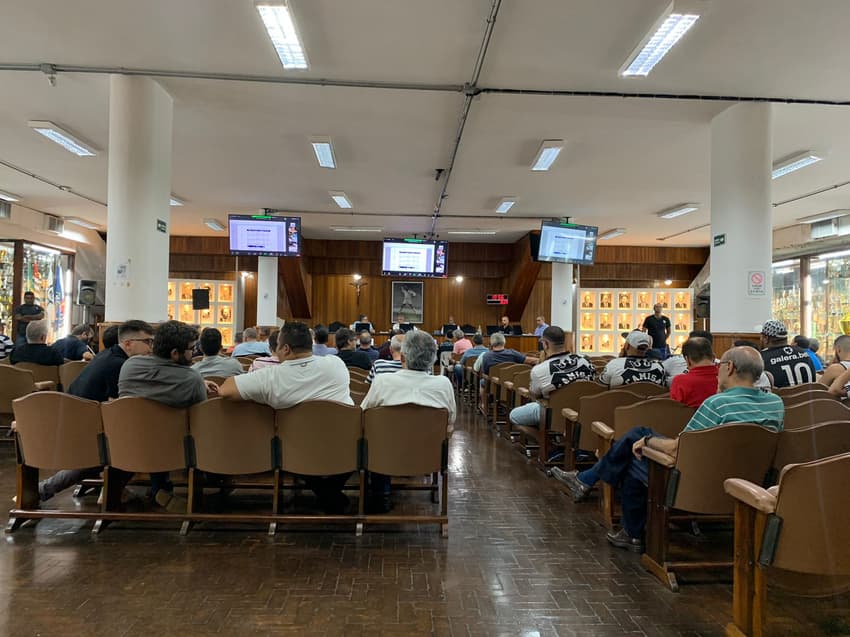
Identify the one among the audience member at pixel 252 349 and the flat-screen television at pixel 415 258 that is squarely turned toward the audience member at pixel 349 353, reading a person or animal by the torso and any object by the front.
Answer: the flat-screen television

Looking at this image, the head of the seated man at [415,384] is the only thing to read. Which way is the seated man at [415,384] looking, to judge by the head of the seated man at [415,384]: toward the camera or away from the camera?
away from the camera

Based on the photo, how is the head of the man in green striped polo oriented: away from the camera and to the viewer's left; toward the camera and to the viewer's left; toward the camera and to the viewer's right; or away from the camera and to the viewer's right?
away from the camera and to the viewer's left

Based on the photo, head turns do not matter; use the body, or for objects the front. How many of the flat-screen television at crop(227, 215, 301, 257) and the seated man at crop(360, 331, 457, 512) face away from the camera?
1

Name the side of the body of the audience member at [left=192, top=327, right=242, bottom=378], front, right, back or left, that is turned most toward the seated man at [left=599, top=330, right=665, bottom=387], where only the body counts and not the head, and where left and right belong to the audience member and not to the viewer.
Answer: right

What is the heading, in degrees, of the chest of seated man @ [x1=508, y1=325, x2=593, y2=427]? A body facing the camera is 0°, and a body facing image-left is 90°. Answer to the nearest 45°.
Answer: approximately 135°

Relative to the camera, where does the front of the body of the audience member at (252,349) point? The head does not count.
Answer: away from the camera

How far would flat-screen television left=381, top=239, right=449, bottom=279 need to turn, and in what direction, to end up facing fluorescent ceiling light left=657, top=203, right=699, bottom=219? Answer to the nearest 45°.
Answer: approximately 90° to its left

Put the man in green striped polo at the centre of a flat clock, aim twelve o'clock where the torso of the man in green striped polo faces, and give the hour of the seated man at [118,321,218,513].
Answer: The seated man is roughly at 10 o'clock from the man in green striped polo.

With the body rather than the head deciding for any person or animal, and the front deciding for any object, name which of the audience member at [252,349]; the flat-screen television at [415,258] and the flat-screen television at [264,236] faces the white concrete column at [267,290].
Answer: the audience member

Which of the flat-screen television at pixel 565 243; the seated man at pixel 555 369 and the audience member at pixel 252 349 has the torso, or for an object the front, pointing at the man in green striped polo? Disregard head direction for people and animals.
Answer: the flat-screen television

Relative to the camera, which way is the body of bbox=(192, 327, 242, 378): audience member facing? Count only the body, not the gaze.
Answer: away from the camera

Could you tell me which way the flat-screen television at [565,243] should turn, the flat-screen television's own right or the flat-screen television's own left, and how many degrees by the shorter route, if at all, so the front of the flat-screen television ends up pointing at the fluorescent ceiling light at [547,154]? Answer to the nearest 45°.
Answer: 0° — it already faces it

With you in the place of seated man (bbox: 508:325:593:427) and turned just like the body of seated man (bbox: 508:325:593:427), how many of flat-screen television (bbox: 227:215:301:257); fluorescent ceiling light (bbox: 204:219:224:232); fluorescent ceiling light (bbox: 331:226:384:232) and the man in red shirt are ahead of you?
3

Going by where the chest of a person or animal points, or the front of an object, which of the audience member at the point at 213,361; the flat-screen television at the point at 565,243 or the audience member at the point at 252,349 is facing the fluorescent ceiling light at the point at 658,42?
the flat-screen television
